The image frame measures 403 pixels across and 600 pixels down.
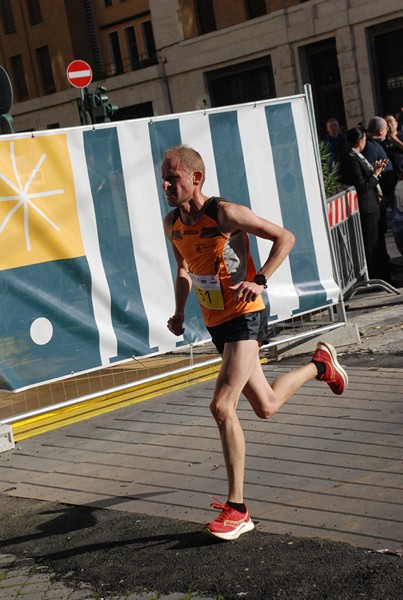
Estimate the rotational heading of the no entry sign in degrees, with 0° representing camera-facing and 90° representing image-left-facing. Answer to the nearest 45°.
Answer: approximately 0°

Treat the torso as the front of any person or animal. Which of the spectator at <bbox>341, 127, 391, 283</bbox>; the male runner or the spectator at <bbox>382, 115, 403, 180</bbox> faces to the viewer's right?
the spectator at <bbox>341, 127, 391, 283</bbox>

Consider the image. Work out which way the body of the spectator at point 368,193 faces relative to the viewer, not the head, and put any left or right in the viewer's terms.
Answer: facing to the right of the viewer

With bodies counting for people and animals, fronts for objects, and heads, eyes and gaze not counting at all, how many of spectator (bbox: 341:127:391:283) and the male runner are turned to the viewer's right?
1

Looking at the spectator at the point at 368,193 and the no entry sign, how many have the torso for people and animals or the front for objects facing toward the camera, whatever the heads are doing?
1

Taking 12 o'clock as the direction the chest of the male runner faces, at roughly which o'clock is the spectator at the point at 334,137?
The spectator is roughly at 5 o'clock from the male runner.
